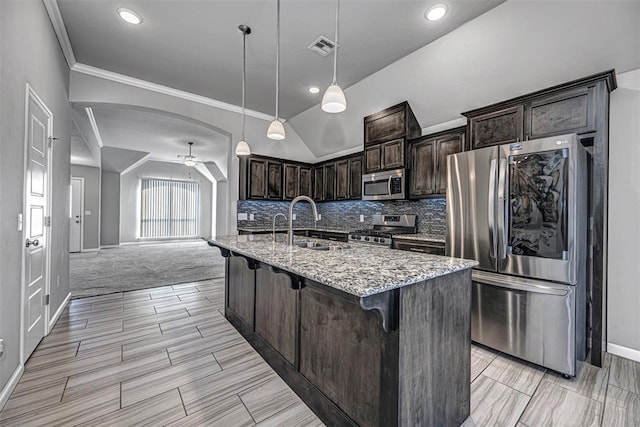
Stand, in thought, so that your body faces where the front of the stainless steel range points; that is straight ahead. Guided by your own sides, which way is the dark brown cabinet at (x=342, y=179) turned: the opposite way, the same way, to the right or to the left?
the same way

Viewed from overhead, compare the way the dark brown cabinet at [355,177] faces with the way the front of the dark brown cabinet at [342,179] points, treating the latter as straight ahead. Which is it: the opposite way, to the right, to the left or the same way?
the same way

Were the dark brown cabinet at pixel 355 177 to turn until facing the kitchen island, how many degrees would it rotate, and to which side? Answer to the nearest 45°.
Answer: approximately 45° to its left

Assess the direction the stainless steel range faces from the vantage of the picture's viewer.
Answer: facing the viewer and to the left of the viewer

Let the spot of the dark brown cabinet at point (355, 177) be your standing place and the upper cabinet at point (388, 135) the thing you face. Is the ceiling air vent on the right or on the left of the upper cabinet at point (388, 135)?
right

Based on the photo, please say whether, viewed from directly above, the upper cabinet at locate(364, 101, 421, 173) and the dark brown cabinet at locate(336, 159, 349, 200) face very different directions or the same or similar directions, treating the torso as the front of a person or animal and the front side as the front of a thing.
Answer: same or similar directions

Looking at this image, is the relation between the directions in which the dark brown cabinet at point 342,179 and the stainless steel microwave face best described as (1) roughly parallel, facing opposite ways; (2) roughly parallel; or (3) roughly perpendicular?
roughly parallel

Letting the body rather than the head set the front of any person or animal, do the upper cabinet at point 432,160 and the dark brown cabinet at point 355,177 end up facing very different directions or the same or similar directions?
same or similar directions

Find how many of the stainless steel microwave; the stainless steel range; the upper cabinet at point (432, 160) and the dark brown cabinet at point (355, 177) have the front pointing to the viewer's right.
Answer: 0

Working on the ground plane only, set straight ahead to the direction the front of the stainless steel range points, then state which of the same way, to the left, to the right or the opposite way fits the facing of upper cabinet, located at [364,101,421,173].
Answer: the same way

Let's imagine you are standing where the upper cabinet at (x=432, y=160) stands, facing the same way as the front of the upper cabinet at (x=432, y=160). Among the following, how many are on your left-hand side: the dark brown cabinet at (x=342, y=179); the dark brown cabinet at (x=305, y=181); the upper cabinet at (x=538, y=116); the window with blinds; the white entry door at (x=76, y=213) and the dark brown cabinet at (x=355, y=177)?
1

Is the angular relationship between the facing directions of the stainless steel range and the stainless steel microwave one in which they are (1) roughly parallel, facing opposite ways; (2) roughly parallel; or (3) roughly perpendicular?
roughly parallel

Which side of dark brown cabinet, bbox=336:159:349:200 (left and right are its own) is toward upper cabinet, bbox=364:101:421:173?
left

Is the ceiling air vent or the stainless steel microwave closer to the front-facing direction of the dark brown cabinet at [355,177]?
the ceiling air vent

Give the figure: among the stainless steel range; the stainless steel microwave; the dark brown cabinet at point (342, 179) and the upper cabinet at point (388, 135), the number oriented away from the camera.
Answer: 0

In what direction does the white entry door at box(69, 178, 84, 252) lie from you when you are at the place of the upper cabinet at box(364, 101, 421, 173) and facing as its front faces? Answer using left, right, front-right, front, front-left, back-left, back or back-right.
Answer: front-right

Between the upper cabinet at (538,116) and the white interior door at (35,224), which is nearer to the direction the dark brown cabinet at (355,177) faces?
the white interior door

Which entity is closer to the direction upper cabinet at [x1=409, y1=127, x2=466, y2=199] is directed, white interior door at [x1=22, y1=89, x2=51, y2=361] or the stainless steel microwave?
the white interior door

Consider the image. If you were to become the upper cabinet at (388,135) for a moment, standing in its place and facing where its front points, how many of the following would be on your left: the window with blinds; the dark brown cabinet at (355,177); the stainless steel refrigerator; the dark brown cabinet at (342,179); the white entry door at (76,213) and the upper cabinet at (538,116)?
2
